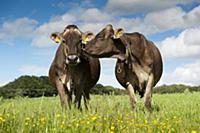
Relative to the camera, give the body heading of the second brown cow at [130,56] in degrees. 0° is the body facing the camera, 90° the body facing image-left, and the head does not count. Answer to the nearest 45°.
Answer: approximately 45°

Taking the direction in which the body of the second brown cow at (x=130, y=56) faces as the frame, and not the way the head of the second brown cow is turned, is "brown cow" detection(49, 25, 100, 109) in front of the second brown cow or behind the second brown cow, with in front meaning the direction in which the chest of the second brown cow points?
in front
